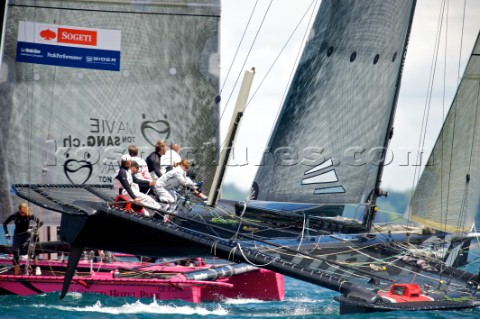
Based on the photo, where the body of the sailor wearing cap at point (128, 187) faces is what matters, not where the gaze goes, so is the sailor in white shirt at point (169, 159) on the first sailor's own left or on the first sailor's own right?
on the first sailor's own left

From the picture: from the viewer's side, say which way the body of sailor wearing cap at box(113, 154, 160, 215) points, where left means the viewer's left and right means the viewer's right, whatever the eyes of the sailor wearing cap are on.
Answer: facing to the right of the viewer

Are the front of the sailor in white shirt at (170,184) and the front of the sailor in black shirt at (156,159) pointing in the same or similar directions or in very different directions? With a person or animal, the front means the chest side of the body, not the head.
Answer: same or similar directions

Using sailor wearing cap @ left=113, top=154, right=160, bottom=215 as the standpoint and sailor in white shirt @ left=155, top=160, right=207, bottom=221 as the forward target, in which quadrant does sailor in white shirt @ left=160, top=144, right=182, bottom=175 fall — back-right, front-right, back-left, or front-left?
front-left

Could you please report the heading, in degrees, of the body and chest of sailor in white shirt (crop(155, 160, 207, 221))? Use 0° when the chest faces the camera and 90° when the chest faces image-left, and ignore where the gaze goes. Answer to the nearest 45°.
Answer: approximately 270°

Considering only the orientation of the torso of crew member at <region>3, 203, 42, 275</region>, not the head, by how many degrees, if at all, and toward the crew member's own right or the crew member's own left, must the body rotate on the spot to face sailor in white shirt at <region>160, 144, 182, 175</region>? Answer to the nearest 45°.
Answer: approximately 45° to the crew member's own left
